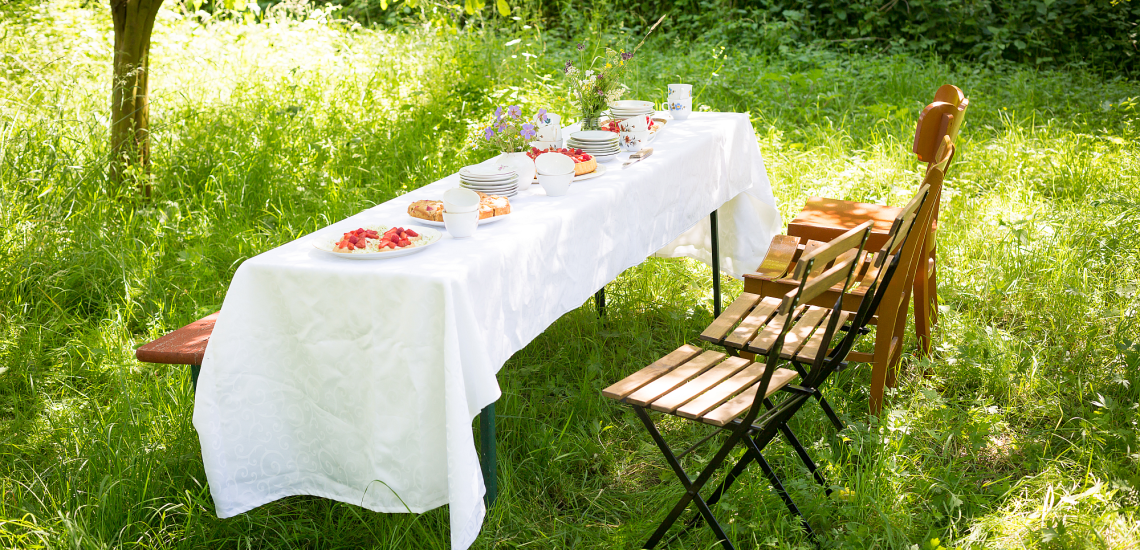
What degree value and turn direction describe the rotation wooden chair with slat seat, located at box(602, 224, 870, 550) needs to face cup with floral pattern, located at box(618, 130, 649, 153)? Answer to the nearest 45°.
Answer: approximately 45° to its right

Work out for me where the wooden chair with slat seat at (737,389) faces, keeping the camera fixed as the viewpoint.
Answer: facing away from the viewer and to the left of the viewer
